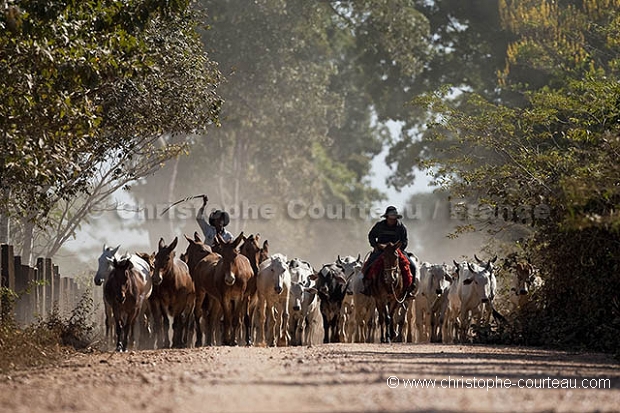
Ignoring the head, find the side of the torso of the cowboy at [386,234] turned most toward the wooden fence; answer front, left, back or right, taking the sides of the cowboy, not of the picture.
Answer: right

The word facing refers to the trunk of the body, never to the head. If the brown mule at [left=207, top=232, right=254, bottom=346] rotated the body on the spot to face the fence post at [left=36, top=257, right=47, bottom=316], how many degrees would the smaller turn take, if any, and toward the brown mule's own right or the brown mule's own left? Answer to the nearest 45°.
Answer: approximately 135° to the brown mule's own right

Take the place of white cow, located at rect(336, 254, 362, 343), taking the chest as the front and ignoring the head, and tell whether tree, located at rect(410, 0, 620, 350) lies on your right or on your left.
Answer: on your left

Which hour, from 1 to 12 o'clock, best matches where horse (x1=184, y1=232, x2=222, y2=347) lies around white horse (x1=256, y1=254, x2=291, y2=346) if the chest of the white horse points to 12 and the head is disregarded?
The horse is roughly at 4 o'clock from the white horse.

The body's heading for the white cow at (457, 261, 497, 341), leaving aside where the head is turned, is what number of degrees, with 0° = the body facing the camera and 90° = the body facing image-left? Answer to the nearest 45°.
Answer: approximately 0°

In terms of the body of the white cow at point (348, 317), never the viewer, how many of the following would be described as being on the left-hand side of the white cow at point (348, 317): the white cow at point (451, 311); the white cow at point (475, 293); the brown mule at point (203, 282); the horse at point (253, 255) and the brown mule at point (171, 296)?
2

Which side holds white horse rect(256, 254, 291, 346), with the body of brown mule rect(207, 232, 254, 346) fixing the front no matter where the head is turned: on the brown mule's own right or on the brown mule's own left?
on the brown mule's own left
